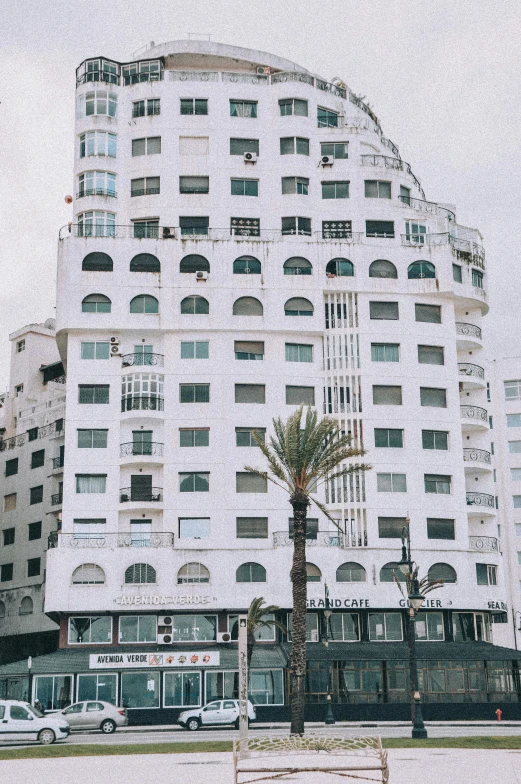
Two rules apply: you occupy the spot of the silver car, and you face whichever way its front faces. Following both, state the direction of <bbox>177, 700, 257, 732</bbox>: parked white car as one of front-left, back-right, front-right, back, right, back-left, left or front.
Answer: back

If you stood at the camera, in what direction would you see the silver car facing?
facing to the left of the viewer

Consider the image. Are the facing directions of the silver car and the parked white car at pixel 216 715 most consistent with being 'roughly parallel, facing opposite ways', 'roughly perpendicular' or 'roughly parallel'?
roughly parallel

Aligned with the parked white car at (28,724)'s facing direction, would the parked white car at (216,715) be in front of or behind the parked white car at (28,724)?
in front

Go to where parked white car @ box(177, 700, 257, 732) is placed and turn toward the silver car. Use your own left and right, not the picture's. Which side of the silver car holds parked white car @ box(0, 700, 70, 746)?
left

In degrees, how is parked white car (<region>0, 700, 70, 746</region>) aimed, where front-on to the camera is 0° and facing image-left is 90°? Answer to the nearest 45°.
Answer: approximately 270°

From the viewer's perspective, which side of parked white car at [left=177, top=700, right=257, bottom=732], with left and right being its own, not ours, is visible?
left
